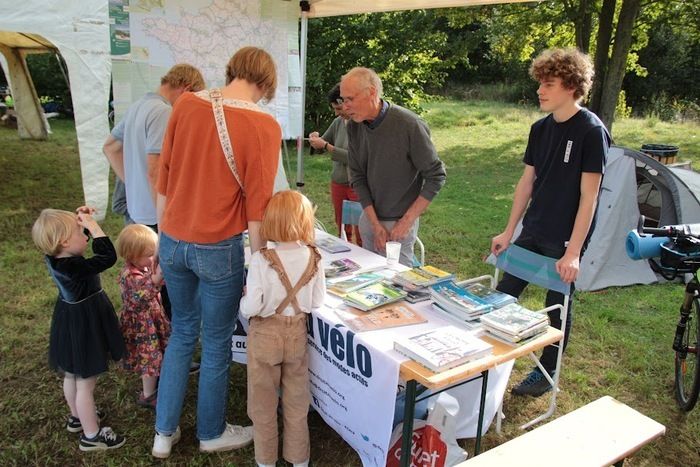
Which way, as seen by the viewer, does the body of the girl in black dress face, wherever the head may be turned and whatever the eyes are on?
to the viewer's right

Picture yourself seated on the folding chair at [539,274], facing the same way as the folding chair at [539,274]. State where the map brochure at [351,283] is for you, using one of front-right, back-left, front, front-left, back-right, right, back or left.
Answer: front

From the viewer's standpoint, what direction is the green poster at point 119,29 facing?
toward the camera

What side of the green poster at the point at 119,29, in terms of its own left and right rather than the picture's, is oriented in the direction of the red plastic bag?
front

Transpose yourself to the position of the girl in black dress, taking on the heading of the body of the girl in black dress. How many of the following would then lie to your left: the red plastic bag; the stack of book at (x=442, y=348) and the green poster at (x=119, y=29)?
1

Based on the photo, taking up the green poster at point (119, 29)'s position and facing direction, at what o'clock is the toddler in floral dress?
The toddler in floral dress is roughly at 12 o'clock from the green poster.

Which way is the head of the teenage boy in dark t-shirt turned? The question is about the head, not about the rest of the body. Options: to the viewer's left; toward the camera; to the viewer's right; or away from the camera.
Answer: to the viewer's left

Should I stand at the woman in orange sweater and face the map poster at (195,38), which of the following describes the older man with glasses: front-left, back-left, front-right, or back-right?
front-right

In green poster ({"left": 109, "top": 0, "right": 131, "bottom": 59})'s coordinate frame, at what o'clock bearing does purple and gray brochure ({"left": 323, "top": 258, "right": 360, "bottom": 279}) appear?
The purple and gray brochure is roughly at 11 o'clock from the green poster.

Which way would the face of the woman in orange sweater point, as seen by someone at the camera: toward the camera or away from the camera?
away from the camera

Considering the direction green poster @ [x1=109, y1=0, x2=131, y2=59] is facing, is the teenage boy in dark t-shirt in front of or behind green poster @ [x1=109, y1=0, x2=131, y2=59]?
in front

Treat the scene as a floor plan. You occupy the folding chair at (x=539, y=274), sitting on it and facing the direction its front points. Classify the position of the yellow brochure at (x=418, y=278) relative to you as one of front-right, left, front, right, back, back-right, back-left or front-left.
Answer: front
